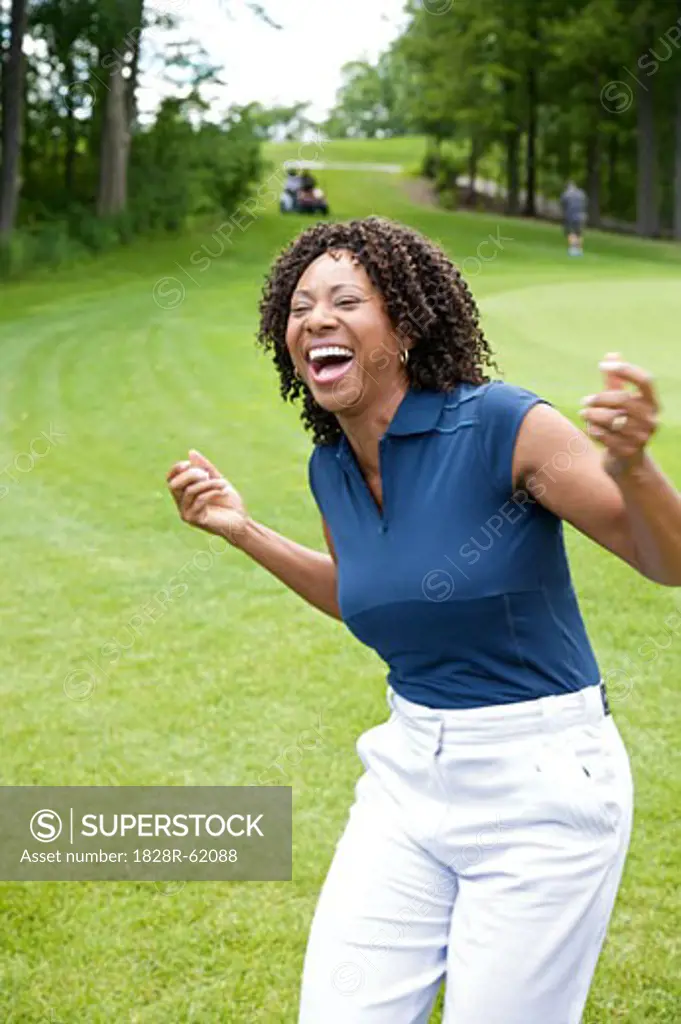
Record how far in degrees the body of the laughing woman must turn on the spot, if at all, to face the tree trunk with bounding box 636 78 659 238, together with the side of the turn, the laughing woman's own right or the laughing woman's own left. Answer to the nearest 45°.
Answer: approximately 135° to the laughing woman's own right

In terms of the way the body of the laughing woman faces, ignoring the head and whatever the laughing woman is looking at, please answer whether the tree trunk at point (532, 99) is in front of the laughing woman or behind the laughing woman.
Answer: behind

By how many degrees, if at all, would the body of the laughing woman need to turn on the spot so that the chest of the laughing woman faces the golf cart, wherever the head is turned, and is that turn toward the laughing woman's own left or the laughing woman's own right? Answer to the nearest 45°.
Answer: approximately 135° to the laughing woman's own right

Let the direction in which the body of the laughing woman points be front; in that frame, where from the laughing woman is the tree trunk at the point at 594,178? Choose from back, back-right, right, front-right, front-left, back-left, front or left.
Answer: back-right

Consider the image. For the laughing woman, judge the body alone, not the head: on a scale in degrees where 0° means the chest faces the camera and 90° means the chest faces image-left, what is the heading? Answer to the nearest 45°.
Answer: approximately 45°

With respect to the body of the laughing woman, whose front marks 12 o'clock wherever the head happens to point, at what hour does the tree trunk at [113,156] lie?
The tree trunk is roughly at 4 o'clock from the laughing woman.

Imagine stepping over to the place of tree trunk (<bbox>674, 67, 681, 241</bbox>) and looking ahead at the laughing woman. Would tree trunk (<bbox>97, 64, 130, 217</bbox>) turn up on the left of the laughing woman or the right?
right

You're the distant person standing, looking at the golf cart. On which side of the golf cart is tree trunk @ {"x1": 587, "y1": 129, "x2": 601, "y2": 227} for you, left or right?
right

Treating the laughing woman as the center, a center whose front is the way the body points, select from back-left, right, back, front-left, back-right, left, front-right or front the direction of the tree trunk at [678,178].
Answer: back-right

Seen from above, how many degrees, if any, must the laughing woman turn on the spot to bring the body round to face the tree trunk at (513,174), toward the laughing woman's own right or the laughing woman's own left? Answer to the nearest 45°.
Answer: approximately 135° to the laughing woman's own right
